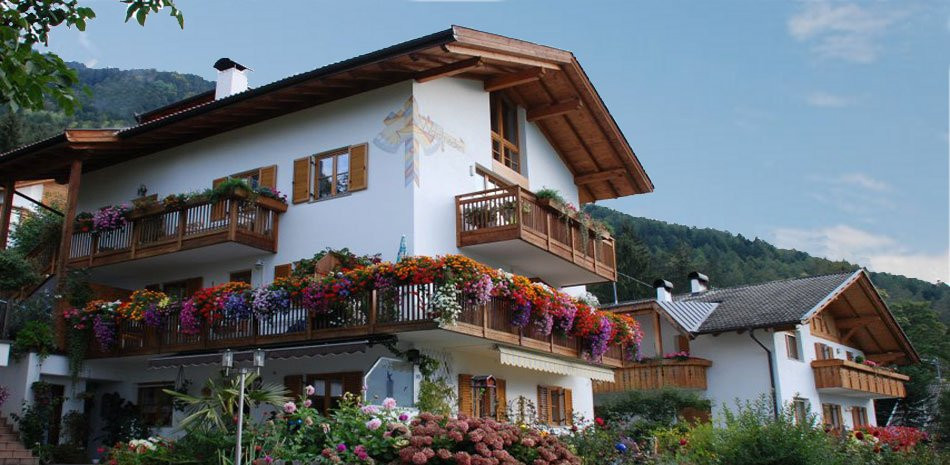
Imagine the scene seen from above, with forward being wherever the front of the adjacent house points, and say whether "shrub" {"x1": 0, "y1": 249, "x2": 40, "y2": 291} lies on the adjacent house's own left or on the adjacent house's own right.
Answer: on the adjacent house's own right

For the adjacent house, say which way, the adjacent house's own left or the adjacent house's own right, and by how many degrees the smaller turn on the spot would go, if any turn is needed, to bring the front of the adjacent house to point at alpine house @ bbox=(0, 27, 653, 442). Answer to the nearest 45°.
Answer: approximately 90° to the adjacent house's own right

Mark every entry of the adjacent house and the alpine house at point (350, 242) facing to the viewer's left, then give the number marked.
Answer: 0

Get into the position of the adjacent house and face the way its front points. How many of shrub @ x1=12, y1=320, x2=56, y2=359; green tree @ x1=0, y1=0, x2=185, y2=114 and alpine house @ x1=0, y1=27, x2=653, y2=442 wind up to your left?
0

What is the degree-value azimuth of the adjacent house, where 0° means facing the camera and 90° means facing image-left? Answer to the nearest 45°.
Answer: approximately 315°

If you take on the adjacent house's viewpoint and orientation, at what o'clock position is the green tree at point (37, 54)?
The green tree is roughly at 2 o'clock from the adjacent house.

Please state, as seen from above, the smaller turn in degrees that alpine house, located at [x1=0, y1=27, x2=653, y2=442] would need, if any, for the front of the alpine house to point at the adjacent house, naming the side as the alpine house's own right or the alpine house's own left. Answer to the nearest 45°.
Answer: approximately 90° to the alpine house's own left

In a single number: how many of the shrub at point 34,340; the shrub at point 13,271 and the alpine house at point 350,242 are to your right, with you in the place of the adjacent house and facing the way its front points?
3

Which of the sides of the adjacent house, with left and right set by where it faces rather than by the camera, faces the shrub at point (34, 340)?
right
